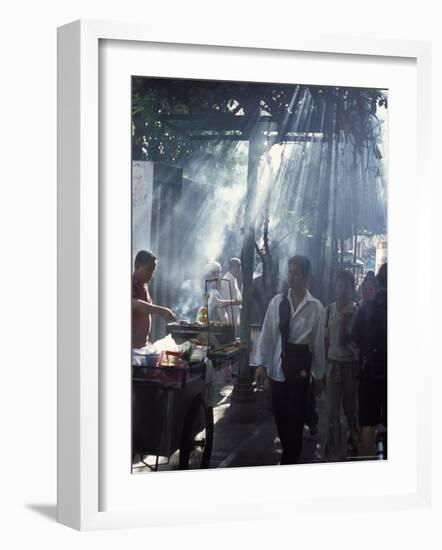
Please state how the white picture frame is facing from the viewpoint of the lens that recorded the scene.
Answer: facing the viewer and to the right of the viewer
